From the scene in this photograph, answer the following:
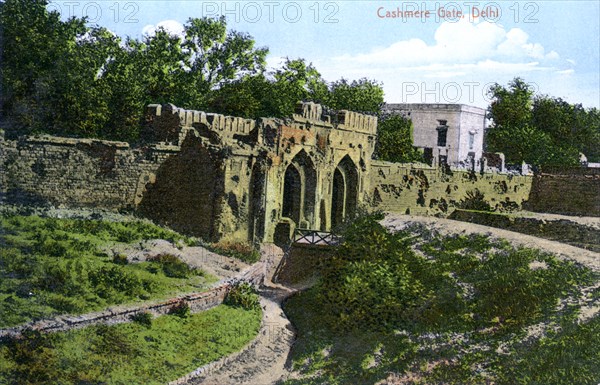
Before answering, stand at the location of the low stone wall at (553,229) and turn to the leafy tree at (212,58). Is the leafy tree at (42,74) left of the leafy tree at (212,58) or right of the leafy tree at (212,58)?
left

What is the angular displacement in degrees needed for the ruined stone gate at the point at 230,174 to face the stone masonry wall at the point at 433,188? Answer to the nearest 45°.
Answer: approximately 90° to its left

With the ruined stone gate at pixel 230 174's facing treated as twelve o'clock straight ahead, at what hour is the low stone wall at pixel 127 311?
The low stone wall is roughly at 2 o'clock from the ruined stone gate.

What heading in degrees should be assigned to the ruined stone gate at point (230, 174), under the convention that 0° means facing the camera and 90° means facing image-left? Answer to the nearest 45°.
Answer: approximately 315°

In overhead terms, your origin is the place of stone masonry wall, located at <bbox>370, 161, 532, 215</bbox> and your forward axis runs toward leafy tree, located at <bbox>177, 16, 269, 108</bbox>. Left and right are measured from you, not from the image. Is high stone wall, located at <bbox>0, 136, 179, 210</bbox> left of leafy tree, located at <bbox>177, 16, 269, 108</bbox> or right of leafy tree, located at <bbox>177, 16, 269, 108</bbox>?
left

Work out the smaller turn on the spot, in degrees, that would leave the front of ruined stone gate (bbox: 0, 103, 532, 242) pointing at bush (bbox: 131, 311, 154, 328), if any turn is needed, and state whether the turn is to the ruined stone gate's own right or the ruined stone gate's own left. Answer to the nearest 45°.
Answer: approximately 45° to the ruined stone gate's own right

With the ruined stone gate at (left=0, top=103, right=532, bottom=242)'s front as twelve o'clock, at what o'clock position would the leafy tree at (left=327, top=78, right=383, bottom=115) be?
The leafy tree is roughly at 8 o'clock from the ruined stone gate.

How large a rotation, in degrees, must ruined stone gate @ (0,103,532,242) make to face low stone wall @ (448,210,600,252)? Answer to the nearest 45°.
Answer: approximately 45° to its left

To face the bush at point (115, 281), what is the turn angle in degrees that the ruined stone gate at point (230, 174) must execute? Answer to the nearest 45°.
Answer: approximately 45° to its right

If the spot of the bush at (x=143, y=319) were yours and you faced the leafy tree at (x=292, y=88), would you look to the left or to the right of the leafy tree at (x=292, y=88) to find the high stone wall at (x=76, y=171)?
left

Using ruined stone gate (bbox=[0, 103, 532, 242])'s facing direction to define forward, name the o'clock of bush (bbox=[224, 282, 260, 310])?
The bush is roughly at 1 o'clock from the ruined stone gate.

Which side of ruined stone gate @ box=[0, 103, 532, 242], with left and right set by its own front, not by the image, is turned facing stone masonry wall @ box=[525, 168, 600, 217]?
left

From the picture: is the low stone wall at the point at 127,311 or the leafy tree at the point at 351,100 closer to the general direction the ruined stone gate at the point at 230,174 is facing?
the low stone wall
